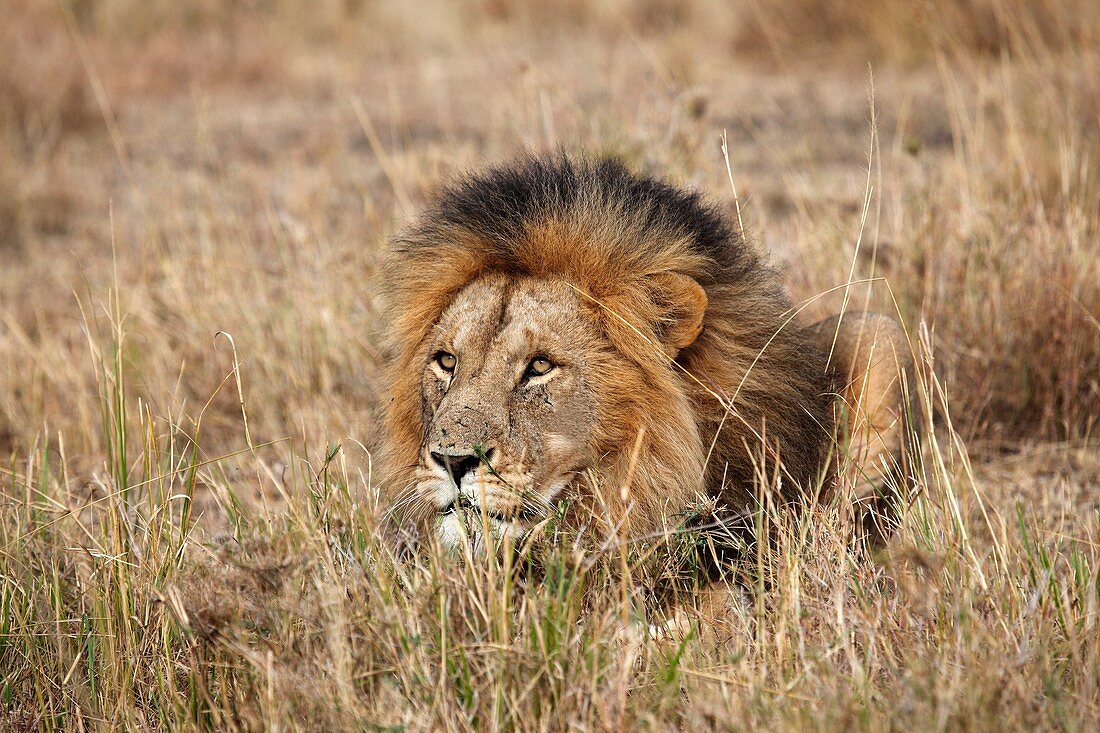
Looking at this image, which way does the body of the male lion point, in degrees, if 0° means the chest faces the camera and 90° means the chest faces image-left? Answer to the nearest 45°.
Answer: approximately 45°
